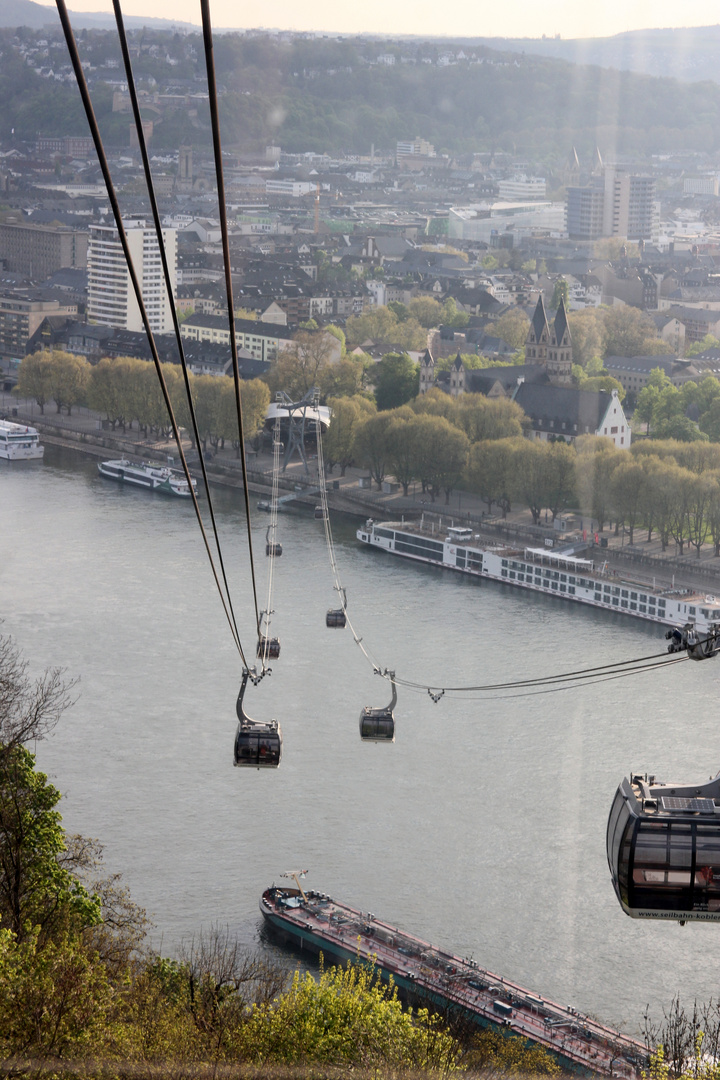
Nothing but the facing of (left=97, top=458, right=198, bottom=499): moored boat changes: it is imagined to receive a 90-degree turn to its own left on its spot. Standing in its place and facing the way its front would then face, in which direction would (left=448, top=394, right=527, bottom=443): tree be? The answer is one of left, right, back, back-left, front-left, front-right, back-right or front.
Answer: back-left

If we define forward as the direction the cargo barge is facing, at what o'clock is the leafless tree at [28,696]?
The leafless tree is roughly at 12 o'clock from the cargo barge.

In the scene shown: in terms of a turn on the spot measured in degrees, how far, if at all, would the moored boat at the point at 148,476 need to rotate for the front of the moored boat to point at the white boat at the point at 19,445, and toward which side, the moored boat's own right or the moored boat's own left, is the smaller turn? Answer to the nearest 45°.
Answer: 0° — it already faces it

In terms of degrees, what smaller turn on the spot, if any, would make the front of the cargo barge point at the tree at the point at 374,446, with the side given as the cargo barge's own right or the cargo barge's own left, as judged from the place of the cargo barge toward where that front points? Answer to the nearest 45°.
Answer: approximately 45° to the cargo barge's own right

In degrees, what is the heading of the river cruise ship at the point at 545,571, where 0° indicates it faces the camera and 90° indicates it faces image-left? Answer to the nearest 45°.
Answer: approximately 135°

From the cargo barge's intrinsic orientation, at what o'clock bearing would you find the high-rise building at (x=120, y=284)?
The high-rise building is roughly at 1 o'clock from the cargo barge.

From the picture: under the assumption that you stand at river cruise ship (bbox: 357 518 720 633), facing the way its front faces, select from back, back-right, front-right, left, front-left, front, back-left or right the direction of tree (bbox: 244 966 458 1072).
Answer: back-left

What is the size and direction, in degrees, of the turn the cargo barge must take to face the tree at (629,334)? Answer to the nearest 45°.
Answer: approximately 45° to its right

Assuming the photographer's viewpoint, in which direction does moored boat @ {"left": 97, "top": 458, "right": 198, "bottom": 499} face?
facing away from the viewer and to the left of the viewer

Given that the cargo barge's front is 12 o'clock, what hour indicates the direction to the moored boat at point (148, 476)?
The moored boat is roughly at 1 o'clock from the cargo barge.

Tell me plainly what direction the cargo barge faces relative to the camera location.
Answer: facing away from the viewer and to the left of the viewer
